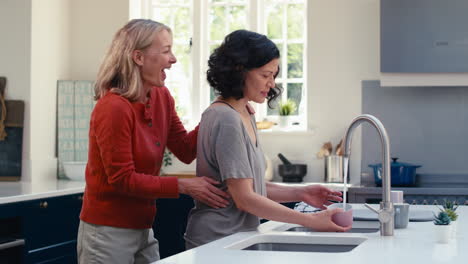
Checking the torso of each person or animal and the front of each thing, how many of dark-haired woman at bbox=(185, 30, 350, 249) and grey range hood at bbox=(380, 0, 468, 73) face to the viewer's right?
1

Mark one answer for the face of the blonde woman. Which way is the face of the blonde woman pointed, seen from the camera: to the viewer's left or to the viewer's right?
to the viewer's right

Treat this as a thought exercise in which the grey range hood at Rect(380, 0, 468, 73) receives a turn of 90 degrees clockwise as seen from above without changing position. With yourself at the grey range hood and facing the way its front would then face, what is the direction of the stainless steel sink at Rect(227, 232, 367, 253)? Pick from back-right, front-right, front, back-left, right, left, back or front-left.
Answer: left

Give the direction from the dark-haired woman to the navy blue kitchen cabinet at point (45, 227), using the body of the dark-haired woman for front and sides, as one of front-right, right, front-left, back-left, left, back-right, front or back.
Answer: back-left

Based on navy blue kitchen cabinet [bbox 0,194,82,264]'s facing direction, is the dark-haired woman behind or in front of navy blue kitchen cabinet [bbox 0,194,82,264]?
in front

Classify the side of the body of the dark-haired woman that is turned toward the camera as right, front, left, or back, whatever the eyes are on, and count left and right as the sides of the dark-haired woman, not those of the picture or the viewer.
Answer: right

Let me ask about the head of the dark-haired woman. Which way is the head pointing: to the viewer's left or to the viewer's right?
to the viewer's right

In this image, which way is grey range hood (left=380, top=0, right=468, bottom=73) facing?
toward the camera

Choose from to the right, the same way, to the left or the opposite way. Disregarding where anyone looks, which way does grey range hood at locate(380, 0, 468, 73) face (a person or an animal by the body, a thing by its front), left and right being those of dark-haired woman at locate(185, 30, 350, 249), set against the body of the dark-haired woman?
to the right

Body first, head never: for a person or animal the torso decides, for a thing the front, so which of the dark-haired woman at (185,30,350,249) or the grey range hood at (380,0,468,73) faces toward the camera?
the grey range hood

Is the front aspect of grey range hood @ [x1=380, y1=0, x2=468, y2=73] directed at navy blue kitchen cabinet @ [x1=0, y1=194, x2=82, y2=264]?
no

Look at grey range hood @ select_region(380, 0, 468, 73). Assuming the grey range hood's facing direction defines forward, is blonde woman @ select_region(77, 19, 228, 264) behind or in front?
in front
